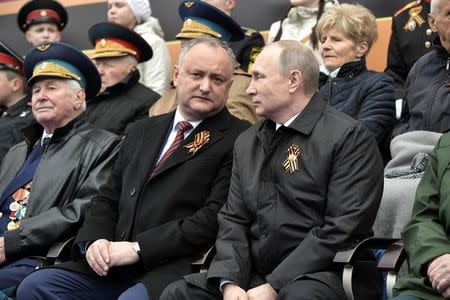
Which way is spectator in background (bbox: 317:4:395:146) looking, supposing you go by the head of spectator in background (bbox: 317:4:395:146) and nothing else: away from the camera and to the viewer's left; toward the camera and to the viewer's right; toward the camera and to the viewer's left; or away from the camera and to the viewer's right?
toward the camera and to the viewer's left

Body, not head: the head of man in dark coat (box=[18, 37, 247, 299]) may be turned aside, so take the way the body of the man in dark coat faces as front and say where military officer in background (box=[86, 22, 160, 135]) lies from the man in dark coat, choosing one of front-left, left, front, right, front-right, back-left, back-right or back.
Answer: back-right

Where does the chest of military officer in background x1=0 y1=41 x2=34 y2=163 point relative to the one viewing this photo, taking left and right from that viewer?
facing the viewer and to the left of the viewer

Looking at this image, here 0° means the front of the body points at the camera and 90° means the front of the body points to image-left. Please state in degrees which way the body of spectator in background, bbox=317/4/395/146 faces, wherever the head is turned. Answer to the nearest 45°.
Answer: approximately 45°

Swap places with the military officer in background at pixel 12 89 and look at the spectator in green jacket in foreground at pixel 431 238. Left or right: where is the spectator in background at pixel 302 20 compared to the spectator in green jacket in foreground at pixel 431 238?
left

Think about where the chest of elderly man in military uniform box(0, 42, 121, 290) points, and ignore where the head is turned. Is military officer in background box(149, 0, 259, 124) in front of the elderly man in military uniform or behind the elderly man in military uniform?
behind

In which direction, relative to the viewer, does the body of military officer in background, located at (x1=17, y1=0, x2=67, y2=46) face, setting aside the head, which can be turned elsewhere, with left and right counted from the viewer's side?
facing the viewer

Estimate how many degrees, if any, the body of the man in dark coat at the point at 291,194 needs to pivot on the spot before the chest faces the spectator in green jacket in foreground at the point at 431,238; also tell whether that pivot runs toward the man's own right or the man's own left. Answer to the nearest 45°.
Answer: approximately 90° to the man's own left

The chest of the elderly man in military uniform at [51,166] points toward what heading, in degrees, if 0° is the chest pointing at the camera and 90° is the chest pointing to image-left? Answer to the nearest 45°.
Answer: approximately 45°

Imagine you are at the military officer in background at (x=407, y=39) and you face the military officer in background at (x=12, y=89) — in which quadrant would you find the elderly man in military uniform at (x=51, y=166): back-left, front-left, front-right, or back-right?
front-left

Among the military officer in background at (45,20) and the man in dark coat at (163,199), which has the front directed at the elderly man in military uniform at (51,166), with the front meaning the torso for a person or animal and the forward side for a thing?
the military officer in background

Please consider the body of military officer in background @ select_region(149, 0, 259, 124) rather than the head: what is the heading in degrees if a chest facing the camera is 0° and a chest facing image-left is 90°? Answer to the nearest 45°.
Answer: approximately 45°

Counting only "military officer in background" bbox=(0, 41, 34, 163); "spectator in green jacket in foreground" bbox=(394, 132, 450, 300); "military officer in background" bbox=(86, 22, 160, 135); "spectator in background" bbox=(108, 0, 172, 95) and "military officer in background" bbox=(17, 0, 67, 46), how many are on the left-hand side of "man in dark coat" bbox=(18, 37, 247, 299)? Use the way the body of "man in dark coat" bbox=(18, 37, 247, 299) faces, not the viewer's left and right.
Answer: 1

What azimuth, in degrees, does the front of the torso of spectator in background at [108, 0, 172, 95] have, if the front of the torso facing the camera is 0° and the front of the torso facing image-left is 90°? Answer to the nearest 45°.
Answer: approximately 45°
